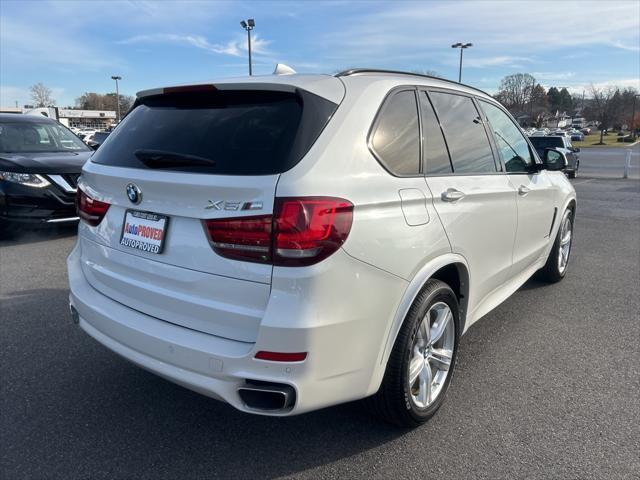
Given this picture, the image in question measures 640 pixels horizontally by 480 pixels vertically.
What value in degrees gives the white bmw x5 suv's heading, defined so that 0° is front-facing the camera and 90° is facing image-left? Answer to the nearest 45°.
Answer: approximately 225°

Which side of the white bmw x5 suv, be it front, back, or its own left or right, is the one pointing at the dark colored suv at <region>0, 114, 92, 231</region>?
left

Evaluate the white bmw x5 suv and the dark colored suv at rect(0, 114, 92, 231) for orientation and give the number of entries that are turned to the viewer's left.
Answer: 0

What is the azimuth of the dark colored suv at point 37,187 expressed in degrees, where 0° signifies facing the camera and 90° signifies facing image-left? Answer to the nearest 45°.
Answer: approximately 315°

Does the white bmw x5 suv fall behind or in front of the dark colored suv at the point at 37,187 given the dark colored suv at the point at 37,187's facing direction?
in front
